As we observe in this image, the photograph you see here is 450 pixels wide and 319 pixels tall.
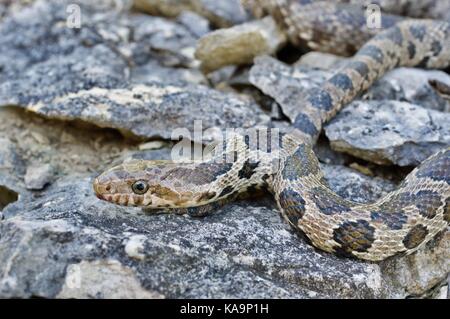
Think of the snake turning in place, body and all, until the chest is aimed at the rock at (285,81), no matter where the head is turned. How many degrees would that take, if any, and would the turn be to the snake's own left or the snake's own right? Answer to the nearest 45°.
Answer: approximately 90° to the snake's own right

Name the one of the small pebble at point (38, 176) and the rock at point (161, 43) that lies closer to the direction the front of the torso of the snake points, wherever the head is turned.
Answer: the small pebble

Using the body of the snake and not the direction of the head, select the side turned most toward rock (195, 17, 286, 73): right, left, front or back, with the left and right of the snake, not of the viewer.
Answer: right

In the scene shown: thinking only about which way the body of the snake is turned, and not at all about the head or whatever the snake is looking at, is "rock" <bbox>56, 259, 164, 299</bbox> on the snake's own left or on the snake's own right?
on the snake's own left

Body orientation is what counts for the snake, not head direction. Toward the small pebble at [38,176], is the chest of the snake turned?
yes

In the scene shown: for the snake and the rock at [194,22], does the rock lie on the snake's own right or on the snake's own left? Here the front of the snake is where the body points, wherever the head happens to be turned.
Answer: on the snake's own right

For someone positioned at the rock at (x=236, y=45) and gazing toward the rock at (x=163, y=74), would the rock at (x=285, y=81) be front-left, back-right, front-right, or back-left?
back-left

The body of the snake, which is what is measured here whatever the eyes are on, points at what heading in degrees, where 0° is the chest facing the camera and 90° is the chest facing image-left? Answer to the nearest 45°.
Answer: approximately 90°

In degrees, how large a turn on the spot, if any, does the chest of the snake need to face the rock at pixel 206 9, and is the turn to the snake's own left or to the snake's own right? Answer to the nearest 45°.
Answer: approximately 45° to the snake's own right

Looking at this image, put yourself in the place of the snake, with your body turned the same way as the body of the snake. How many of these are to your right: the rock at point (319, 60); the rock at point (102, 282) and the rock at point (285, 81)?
2

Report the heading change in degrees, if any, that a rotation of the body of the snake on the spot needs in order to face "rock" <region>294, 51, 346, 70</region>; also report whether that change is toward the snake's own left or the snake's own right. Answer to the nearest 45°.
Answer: approximately 90° to the snake's own right

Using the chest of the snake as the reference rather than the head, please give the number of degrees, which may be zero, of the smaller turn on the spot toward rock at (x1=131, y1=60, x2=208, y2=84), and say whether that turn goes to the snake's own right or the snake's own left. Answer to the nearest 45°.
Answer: approximately 45° to the snake's own right

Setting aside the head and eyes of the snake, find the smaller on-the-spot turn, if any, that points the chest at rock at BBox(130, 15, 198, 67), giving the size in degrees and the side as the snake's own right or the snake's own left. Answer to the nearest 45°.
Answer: approximately 45° to the snake's own right

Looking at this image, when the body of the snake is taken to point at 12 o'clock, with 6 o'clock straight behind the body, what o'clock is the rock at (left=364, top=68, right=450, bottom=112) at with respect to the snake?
The rock is roughly at 4 o'clock from the snake.

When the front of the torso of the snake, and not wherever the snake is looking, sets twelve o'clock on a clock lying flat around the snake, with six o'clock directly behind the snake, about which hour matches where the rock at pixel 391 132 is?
The rock is roughly at 4 o'clock from the snake.
